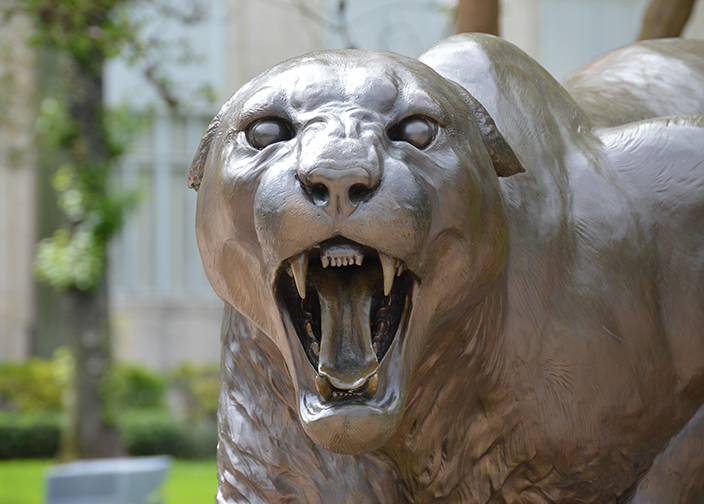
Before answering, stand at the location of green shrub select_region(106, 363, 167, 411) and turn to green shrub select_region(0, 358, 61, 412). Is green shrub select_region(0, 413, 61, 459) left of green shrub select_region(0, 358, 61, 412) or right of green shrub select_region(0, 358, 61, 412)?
left

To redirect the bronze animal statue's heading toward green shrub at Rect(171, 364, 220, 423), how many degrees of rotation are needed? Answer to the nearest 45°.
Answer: approximately 135° to its right

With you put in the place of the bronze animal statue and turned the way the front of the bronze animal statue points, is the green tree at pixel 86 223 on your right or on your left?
on your right

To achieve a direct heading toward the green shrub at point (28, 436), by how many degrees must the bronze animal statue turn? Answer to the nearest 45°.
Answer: approximately 90° to its right

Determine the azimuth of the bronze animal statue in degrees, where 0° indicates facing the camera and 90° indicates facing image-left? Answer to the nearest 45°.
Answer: approximately 45°

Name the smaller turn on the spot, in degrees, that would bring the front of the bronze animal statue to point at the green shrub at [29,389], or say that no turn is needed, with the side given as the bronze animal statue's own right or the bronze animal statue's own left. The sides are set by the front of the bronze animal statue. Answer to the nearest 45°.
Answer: approximately 90° to the bronze animal statue's own right

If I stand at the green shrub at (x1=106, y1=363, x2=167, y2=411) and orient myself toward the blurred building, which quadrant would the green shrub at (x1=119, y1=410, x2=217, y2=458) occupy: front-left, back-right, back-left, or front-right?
back-right
